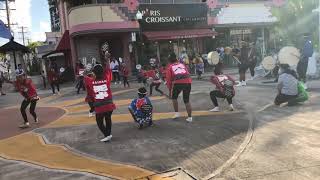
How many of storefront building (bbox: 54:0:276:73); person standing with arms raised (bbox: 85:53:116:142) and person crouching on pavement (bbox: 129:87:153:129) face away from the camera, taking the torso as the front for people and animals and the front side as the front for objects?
2

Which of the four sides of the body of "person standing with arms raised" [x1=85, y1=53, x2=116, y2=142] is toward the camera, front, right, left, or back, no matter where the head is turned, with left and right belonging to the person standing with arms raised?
back

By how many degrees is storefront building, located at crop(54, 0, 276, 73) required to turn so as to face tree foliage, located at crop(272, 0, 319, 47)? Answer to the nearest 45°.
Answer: approximately 45° to its left

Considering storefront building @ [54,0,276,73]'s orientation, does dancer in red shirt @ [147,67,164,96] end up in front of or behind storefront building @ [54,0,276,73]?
in front

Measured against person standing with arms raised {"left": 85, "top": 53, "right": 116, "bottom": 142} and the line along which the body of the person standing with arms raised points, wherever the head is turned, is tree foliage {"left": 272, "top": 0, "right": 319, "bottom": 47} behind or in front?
in front

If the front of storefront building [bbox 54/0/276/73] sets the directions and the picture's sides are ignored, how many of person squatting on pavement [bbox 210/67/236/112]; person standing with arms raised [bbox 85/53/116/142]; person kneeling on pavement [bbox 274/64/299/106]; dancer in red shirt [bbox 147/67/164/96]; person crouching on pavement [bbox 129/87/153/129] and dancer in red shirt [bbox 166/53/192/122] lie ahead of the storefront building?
6

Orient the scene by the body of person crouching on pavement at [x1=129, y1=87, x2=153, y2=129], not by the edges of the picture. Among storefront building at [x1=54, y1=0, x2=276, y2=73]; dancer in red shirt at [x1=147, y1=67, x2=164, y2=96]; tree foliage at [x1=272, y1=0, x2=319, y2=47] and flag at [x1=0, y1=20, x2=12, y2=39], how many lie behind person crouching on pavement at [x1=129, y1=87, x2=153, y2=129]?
0

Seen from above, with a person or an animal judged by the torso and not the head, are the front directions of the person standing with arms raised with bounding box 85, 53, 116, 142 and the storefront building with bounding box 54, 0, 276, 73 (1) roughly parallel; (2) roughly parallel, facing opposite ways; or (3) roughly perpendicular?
roughly parallel, facing opposite ways

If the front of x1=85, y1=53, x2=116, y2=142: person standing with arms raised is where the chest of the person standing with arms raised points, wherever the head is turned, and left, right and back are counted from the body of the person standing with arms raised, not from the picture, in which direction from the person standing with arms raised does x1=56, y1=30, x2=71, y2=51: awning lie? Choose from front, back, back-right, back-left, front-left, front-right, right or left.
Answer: front

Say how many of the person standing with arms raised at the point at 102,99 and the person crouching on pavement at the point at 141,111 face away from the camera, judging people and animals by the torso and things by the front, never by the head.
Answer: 2

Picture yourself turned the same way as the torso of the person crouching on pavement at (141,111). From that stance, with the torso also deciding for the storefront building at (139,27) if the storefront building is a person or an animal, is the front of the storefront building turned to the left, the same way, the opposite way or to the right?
the opposite way

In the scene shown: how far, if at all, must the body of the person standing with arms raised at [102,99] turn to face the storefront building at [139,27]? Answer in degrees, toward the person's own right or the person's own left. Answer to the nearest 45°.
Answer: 0° — they already face it

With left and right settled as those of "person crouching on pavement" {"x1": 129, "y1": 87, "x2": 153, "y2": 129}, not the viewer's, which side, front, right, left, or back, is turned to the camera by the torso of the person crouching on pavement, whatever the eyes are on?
back

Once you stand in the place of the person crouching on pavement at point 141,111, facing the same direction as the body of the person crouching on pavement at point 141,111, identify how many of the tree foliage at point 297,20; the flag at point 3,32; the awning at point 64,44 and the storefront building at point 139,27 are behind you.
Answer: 0

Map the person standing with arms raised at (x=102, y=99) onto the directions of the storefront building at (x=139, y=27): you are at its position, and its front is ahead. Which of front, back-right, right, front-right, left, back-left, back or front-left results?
front

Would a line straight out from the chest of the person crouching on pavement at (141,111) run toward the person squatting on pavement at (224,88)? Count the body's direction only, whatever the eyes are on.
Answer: no

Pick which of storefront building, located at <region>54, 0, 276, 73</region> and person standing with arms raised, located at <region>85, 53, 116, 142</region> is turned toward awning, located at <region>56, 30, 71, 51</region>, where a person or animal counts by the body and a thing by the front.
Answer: the person standing with arms raised

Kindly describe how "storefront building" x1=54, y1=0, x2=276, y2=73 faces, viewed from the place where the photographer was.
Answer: facing the viewer

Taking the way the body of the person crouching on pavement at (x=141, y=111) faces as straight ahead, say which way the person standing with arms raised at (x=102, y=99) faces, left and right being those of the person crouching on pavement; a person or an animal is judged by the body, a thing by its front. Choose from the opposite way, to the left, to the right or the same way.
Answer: the same way
